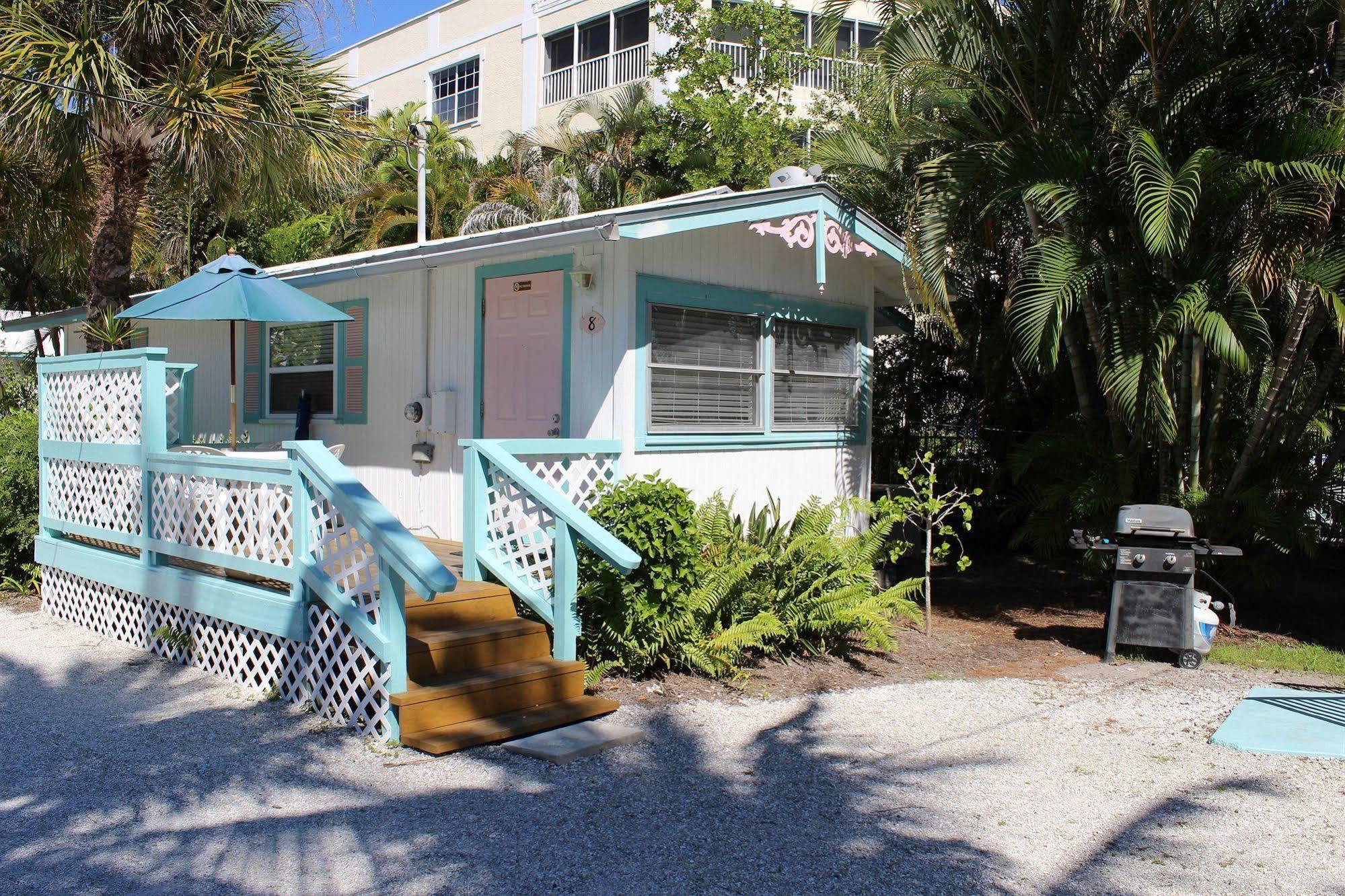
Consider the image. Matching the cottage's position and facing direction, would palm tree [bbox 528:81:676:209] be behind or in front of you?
behind

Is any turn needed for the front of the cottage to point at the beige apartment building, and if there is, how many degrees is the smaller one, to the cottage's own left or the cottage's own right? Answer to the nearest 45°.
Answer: approximately 135° to the cottage's own right

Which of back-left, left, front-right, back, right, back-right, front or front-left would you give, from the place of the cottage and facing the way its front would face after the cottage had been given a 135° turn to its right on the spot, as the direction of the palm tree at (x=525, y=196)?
front

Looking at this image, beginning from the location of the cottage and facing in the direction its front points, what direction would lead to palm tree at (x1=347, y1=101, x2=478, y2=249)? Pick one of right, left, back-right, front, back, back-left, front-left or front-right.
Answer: back-right

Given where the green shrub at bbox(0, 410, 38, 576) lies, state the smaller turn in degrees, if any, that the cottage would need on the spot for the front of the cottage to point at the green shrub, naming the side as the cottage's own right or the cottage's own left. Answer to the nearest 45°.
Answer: approximately 90° to the cottage's own right

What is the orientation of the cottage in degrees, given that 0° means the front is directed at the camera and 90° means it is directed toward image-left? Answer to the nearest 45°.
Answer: approximately 45°

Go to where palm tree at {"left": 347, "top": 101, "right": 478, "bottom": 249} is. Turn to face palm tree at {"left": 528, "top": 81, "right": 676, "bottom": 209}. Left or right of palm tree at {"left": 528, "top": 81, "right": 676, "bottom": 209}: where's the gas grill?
right

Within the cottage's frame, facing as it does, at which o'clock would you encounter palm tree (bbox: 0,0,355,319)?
The palm tree is roughly at 3 o'clock from the cottage.

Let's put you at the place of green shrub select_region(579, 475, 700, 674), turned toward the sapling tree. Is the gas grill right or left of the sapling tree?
right
